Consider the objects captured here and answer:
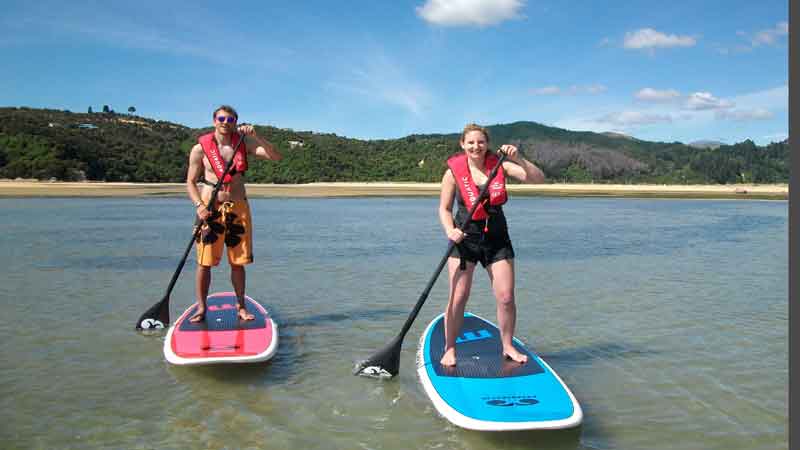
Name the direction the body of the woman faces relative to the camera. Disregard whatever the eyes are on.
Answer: toward the camera

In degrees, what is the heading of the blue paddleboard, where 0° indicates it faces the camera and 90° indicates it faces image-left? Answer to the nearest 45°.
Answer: approximately 315°

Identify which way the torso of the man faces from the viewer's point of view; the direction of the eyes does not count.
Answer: toward the camera

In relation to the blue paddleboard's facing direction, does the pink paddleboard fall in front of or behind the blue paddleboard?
behind

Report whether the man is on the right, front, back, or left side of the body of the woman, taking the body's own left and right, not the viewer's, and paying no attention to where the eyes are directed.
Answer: right

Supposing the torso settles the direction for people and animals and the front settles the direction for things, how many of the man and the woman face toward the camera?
2

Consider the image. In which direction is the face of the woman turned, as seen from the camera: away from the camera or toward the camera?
toward the camera

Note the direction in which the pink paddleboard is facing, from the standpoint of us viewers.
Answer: facing the viewer

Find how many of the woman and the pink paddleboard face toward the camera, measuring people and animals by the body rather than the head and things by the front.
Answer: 2
